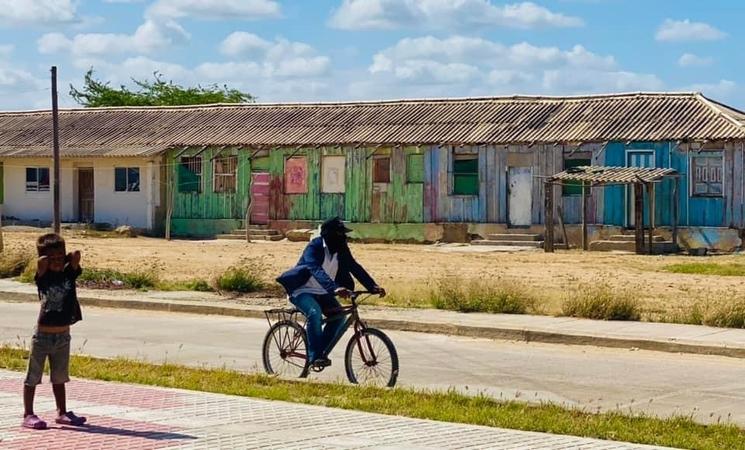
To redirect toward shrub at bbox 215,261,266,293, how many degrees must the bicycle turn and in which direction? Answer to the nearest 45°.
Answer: approximately 135° to its left

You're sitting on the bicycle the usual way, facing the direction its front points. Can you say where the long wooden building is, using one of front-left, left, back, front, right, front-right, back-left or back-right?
back-left
